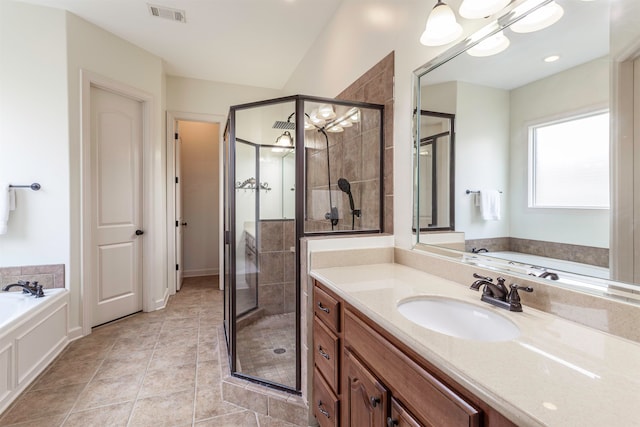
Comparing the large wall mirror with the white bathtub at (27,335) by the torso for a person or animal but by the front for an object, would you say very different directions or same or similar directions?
very different directions

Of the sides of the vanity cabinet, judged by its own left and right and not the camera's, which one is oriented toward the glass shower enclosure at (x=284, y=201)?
right

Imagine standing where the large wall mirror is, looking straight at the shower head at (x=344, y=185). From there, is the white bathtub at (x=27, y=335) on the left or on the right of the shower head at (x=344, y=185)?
left

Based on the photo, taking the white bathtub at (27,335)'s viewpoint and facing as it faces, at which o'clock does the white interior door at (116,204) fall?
The white interior door is roughly at 9 o'clock from the white bathtub.

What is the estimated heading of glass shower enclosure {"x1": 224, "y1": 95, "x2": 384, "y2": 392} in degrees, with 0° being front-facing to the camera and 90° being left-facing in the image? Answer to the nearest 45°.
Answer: approximately 45°

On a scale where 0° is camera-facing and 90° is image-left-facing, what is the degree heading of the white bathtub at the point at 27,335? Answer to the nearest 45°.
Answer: approximately 315°
